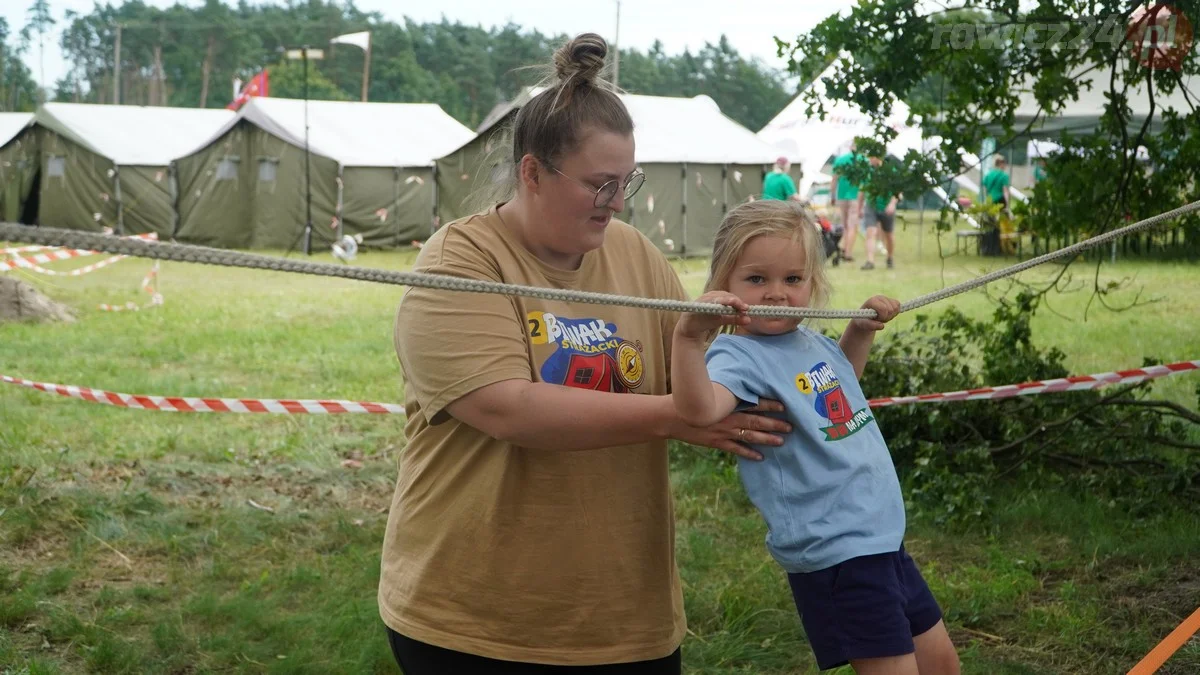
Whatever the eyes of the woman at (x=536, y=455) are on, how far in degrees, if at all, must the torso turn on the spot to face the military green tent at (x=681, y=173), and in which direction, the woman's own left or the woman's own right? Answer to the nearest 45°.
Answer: approximately 135° to the woman's own left

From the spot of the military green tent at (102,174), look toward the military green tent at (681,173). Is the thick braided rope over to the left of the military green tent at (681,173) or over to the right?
right

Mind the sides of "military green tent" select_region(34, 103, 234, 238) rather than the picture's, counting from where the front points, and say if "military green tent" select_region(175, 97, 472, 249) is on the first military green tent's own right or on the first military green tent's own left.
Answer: on the first military green tent's own left

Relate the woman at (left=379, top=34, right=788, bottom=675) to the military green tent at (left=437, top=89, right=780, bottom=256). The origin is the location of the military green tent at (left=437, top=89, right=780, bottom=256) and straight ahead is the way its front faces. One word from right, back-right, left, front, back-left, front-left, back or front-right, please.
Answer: front-left

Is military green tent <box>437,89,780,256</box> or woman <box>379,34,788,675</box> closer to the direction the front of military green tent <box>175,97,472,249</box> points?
the woman

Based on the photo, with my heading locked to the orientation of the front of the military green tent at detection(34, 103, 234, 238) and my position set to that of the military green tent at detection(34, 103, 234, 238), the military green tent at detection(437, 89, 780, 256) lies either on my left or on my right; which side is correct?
on my left

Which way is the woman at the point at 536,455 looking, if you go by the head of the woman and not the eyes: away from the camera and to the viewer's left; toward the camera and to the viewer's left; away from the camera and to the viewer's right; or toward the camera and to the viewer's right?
toward the camera and to the viewer's right

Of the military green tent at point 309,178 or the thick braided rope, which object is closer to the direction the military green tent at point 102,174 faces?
the thick braided rope

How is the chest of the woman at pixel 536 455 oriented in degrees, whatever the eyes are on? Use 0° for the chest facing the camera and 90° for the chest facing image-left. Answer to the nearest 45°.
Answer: approximately 315°

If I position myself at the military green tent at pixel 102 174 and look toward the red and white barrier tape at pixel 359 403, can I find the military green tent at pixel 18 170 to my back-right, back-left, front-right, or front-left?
back-right

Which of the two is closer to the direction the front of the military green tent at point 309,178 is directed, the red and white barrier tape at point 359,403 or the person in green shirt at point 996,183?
the red and white barrier tape

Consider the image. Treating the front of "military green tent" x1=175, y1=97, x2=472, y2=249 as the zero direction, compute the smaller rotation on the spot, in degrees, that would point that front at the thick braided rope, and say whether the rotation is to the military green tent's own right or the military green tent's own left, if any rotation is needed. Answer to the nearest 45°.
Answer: approximately 45° to the military green tent's own left

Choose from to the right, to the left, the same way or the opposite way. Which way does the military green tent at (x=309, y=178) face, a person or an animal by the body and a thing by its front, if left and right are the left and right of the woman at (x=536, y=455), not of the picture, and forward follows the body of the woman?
to the right

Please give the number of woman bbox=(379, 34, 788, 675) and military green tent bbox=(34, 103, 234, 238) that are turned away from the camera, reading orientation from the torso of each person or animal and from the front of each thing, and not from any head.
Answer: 0
